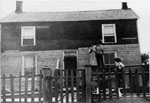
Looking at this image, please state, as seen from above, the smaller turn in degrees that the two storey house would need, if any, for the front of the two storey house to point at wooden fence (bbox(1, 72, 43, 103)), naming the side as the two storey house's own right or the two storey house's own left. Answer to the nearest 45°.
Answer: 0° — it already faces it

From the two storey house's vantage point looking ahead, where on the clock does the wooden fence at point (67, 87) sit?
The wooden fence is roughly at 12 o'clock from the two storey house.

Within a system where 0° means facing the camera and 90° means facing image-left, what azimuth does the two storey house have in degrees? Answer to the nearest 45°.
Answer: approximately 0°

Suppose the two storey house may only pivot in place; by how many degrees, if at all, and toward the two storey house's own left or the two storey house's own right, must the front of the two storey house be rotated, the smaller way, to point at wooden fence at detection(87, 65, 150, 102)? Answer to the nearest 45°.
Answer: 0° — it already faces it
